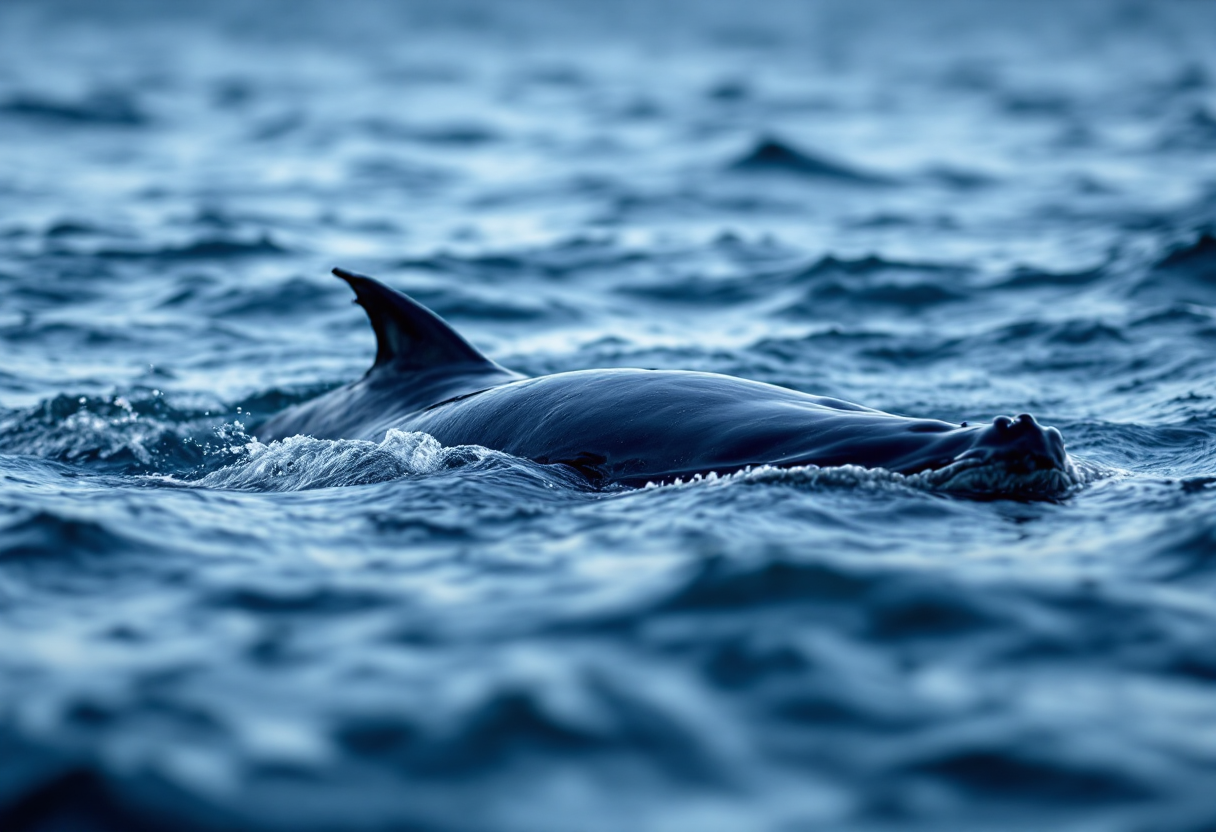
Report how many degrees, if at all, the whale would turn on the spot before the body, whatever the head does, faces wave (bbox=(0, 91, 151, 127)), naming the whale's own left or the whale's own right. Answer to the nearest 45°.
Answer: approximately 135° to the whale's own left

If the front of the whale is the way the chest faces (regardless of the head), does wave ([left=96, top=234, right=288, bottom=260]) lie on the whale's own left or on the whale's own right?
on the whale's own left

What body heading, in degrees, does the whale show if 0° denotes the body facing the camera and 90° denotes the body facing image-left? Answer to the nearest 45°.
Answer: approximately 270°

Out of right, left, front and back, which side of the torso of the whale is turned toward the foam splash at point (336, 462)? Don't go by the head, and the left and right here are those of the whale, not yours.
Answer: back

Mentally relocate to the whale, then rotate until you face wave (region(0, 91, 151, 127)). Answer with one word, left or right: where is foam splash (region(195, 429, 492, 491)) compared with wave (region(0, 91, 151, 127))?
left
